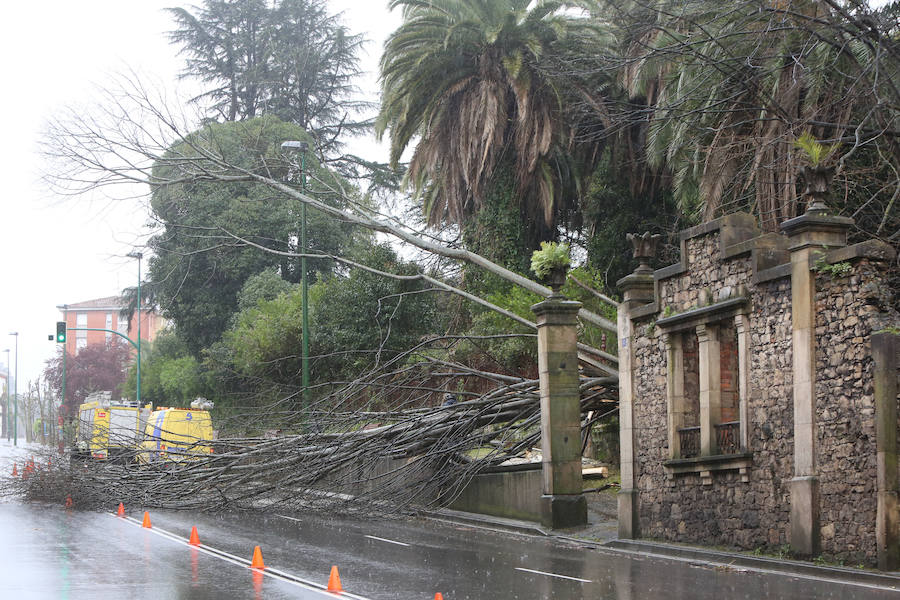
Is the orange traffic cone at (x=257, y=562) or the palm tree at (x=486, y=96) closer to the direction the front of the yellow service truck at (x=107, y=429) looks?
the palm tree

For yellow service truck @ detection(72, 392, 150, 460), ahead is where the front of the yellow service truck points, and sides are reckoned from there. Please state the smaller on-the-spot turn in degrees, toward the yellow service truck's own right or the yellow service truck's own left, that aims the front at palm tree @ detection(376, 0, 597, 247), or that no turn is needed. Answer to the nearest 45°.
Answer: approximately 135° to the yellow service truck's own right

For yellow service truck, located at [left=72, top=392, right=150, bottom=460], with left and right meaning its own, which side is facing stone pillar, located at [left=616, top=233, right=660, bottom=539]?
back

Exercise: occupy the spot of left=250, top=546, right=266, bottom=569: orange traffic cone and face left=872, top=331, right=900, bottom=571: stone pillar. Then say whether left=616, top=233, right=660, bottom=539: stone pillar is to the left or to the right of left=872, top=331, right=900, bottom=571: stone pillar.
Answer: left

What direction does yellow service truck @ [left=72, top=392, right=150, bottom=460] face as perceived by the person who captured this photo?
facing away from the viewer and to the right of the viewer

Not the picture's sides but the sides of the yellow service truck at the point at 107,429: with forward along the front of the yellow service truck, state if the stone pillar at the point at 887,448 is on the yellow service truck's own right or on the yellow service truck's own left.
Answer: on the yellow service truck's own right

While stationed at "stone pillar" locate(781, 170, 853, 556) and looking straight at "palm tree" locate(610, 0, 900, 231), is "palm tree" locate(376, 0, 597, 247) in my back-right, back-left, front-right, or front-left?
front-left

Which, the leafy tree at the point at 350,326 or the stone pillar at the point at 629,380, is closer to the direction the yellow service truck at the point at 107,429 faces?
the leafy tree

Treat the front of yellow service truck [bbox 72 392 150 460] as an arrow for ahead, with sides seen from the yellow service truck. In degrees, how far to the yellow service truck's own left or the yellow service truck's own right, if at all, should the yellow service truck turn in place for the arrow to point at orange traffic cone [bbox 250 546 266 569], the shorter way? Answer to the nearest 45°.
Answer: approximately 135° to the yellow service truck's own right

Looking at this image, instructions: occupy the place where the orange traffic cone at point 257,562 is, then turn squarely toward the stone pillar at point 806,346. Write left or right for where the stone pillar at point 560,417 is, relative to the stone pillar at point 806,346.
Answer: left
